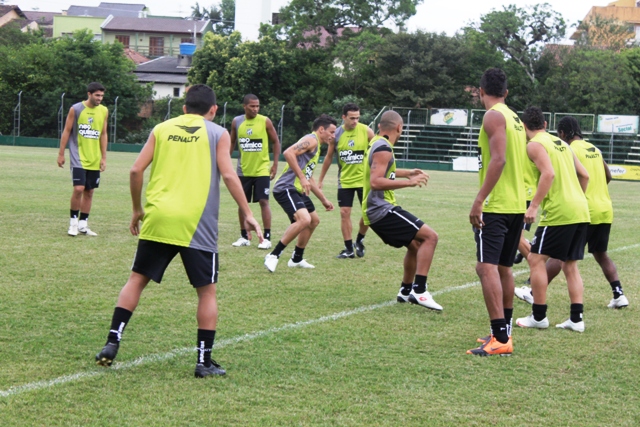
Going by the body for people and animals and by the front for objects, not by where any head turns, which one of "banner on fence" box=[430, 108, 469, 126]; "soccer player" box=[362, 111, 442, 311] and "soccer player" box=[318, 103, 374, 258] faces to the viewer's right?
"soccer player" box=[362, 111, 442, 311]

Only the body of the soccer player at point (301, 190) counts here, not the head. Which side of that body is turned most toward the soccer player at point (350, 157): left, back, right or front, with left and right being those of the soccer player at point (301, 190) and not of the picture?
left

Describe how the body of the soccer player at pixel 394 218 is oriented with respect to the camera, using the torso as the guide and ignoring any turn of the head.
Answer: to the viewer's right

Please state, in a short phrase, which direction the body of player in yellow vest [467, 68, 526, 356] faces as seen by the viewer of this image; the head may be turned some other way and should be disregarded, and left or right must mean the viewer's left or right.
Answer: facing away from the viewer and to the left of the viewer

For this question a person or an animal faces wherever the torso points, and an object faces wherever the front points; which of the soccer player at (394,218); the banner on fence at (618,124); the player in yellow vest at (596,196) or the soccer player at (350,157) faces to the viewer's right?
the soccer player at (394,218)

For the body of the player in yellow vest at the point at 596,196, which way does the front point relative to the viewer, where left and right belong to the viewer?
facing away from the viewer and to the left of the viewer

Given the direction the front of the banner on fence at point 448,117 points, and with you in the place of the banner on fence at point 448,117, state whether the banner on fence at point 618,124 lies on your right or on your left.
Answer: on your left

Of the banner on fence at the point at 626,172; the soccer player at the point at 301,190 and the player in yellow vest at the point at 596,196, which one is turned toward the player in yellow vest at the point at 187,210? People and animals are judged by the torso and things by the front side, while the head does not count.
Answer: the banner on fence

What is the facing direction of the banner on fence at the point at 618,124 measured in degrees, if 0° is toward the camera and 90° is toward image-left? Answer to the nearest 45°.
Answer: approximately 0°

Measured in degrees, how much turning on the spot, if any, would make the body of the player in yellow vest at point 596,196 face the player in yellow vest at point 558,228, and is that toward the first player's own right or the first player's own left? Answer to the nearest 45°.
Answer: approximately 135° to the first player's own left

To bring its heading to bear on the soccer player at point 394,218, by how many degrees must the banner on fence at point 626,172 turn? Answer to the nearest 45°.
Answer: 0° — it already faces them
